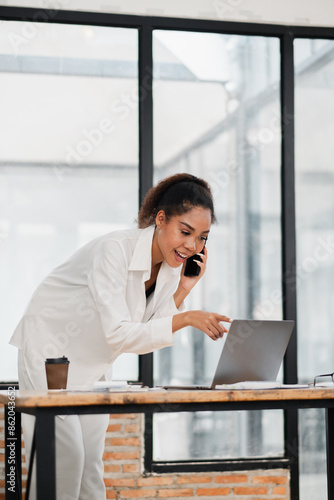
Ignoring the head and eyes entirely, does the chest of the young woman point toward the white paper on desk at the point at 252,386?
yes

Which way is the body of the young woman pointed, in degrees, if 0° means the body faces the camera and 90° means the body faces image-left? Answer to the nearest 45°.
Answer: approximately 315°

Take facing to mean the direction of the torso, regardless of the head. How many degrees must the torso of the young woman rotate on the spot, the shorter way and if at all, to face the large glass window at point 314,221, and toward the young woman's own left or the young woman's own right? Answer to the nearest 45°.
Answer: approximately 90° to the young woman's own left

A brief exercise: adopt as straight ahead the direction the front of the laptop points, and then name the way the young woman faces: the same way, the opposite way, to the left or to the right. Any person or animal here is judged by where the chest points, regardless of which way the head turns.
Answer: the opposite way

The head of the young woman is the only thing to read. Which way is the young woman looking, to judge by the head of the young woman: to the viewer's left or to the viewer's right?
to the viewer's right

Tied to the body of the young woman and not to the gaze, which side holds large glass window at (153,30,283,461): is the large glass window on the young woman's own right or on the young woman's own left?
on the young woman's own left

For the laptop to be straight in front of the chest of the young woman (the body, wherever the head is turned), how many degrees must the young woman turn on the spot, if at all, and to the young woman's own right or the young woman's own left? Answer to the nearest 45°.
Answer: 0° — they already face it

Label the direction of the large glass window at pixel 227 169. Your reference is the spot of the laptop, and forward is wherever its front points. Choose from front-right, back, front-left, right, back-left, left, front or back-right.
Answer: front-right

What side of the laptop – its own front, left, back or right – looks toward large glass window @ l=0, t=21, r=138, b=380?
front

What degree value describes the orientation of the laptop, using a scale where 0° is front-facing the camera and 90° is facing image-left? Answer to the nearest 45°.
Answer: approximately 135°

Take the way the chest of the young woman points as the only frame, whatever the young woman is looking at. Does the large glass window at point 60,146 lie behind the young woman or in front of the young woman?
behind
